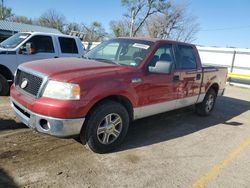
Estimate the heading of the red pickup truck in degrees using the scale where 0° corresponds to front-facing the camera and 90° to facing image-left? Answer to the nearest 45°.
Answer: approximately 45°

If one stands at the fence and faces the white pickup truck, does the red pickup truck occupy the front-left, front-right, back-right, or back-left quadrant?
front-left

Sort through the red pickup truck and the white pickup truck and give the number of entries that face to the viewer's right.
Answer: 0

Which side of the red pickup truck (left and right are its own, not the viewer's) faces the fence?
back

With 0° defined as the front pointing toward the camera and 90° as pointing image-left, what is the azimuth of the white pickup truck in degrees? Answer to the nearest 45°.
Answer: approximately 45°

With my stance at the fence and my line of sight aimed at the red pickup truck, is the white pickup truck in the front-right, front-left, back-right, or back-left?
front-right

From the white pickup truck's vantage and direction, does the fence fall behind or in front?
behind

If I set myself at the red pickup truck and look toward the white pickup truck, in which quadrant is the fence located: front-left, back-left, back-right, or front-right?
front-right

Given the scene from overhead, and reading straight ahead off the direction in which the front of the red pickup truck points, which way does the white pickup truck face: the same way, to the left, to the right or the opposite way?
the same way

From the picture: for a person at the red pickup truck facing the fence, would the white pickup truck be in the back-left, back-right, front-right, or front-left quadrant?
front-left

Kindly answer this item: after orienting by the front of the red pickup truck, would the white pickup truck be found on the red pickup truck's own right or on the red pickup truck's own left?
on the red pickup truck's own right
